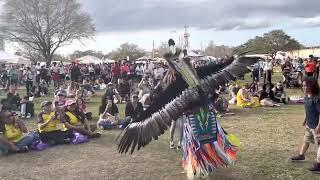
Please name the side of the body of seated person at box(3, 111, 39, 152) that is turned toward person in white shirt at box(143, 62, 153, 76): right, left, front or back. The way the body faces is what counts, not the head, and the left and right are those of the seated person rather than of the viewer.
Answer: left

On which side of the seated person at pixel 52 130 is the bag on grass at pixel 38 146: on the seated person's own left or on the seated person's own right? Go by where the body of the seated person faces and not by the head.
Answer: on the seated person's own right

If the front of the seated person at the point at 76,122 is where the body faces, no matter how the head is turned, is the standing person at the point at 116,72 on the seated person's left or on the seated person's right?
on the seated person's left

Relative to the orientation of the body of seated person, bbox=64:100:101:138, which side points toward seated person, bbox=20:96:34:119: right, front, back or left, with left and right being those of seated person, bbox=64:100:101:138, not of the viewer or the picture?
back
